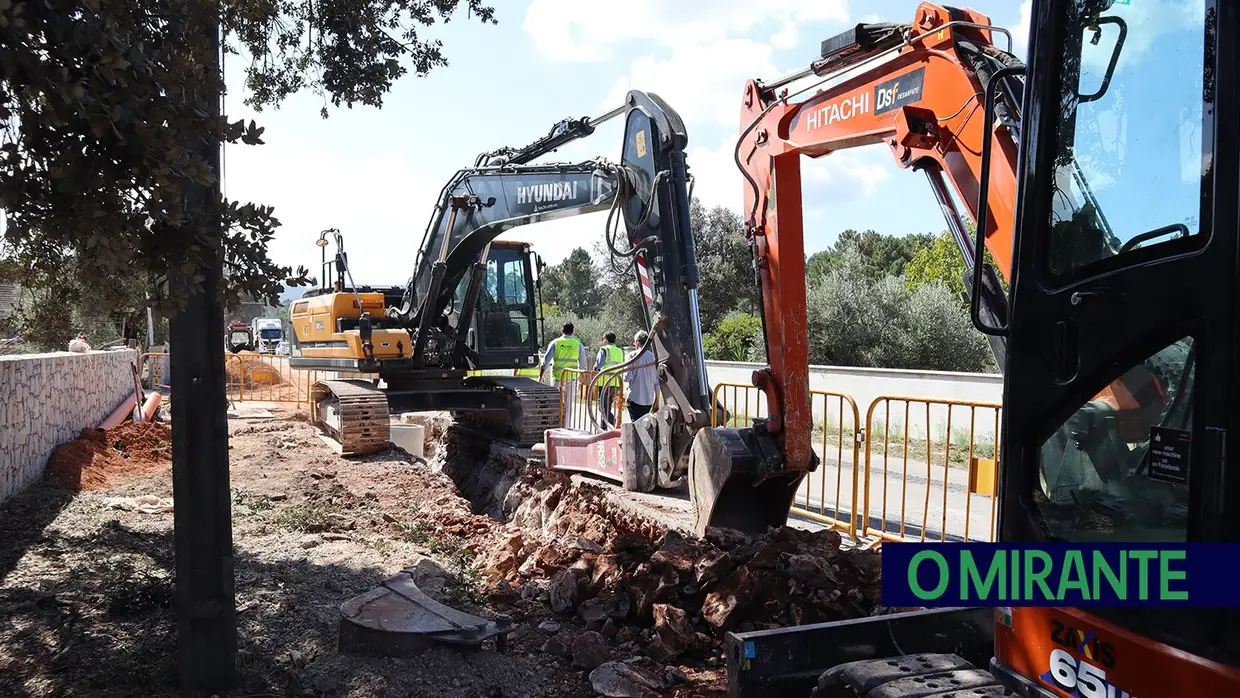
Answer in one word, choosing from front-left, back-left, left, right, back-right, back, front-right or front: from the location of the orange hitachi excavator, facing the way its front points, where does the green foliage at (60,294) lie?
front-left

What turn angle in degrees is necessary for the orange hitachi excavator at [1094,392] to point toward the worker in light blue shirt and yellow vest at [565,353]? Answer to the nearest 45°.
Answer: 0° — it already faces them

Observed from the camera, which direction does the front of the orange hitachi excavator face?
facing away from the viewer and to the left of the viewer

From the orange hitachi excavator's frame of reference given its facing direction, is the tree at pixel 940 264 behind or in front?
in front

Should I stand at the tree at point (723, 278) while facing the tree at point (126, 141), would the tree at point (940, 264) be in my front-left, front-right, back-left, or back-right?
back-left

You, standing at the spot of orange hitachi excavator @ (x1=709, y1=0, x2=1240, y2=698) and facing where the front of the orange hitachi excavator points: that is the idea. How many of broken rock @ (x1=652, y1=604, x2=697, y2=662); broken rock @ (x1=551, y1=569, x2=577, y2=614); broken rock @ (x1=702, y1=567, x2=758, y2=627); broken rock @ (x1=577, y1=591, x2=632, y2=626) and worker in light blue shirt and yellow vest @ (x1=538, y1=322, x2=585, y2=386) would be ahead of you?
5

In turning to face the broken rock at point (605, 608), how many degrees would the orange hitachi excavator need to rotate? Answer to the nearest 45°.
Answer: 0° — it already faces it

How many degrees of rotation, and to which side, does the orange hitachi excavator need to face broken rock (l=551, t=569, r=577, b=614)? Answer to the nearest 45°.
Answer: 0° — it already faces it

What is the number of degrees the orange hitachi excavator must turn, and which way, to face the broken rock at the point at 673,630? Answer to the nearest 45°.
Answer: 0° — it already faces it

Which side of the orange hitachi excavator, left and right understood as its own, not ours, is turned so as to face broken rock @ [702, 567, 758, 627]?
front

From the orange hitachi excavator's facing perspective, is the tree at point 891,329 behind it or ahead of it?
ahead

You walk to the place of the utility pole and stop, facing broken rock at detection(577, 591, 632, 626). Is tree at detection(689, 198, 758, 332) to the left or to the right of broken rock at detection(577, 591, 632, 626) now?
left

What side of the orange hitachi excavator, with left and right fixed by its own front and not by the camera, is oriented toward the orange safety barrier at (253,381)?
front

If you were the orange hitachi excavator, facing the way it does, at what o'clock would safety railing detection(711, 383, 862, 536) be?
The safety railing is roughly at 1 o'clock from the orange hitachi excavator.
